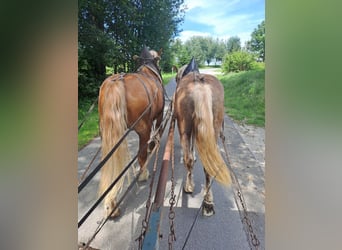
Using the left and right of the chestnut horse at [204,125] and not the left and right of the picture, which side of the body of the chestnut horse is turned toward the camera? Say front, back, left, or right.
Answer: back

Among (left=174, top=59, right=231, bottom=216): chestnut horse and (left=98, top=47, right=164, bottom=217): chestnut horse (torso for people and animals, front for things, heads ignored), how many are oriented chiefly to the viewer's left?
0

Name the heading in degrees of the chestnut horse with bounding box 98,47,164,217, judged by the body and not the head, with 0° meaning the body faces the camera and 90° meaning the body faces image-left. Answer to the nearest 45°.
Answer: approximately 225°
